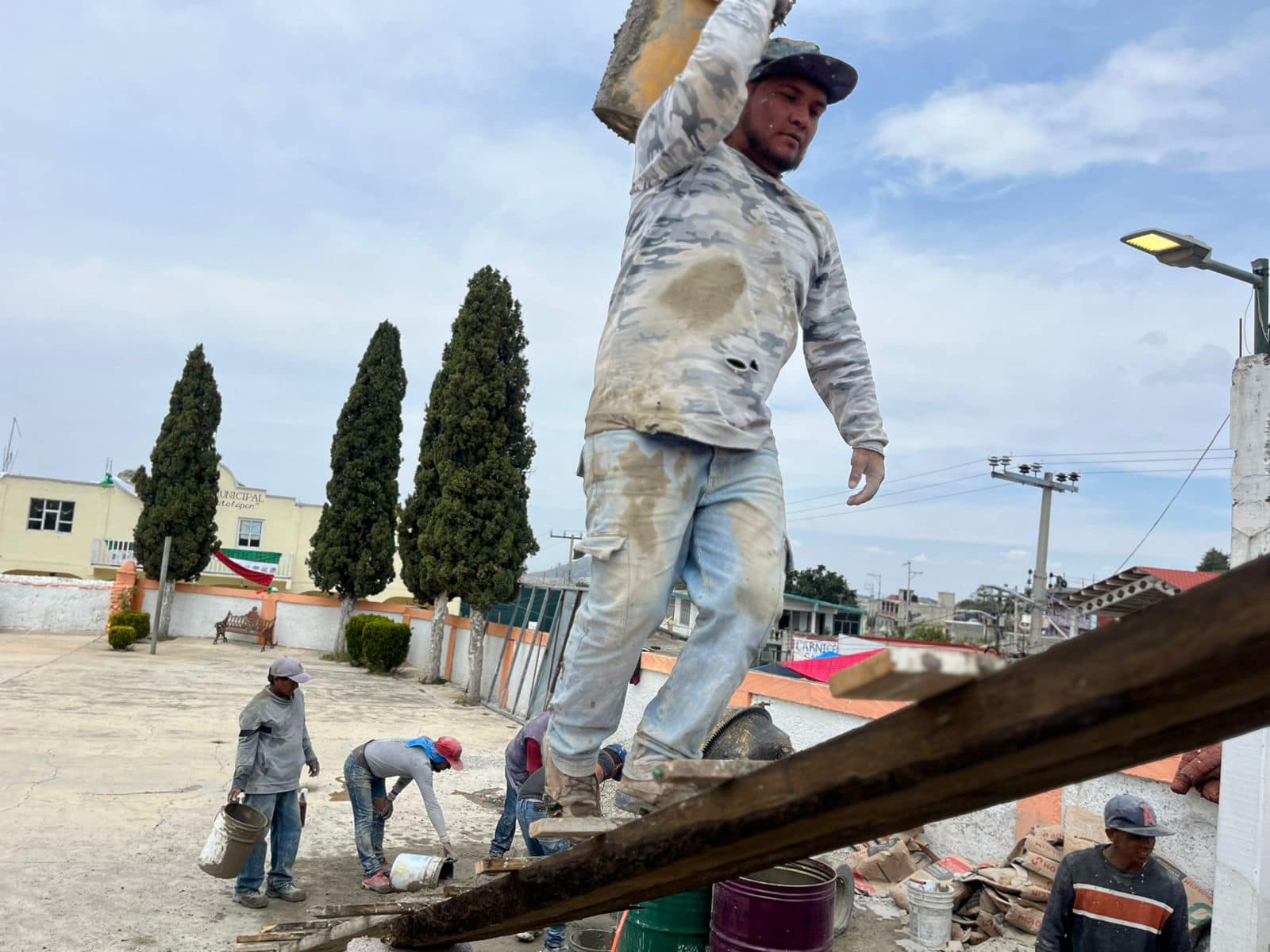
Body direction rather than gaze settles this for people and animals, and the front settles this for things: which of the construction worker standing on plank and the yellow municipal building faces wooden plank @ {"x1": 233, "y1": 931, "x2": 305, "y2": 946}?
the yellow municipal building

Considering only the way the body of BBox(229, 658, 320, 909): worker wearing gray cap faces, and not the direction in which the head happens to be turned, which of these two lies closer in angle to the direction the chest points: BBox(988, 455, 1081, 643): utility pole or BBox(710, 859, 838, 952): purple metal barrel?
the purple metal barrel

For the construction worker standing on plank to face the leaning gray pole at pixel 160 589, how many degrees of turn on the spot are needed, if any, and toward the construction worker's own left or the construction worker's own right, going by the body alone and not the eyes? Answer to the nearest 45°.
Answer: approximately 180°

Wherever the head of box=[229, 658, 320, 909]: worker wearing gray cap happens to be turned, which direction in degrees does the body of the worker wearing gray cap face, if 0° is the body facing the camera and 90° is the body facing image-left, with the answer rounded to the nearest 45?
approximately 315°

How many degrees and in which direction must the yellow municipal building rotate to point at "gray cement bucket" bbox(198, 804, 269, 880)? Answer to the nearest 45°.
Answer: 0° — it already faces it

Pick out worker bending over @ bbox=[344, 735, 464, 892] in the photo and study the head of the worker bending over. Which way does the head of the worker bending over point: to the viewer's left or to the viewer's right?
to the viewer's right

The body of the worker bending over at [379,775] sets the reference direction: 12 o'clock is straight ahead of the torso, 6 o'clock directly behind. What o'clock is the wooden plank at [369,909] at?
The wooden plank is roughly at 3 o'clock from the worker bending over.

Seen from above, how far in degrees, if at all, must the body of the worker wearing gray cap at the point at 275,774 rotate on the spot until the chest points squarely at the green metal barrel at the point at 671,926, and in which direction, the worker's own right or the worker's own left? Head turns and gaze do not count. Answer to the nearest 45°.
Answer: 0° — they already face it

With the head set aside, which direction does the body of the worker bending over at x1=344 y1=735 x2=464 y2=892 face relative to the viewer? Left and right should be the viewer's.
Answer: facing to the right of the viewer

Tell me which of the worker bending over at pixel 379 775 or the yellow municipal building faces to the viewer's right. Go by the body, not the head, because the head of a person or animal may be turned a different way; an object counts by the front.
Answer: the worker bending over

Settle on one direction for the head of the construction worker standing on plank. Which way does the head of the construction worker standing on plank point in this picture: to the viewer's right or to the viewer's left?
to the viewer's right
